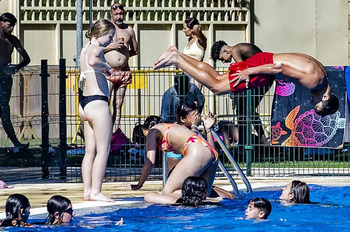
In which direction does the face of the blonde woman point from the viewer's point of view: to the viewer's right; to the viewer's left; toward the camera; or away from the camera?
to the viewer's right
